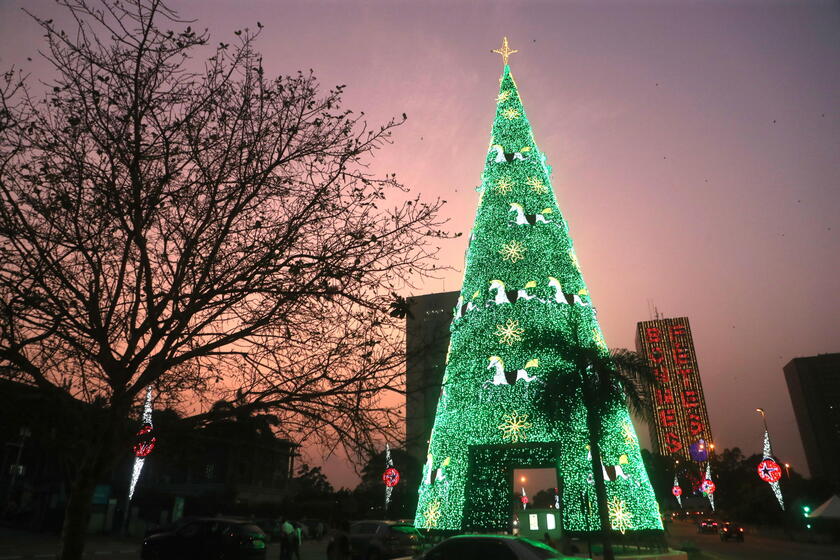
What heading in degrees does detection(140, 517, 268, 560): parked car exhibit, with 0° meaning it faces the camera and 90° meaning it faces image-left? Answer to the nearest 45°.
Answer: approximately 90°

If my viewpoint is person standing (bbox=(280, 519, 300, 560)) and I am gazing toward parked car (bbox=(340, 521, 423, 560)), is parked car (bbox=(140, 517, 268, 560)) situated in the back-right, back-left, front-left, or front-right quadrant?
back-right

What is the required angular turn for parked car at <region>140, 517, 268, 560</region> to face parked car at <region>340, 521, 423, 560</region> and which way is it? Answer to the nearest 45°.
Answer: approximately 180°

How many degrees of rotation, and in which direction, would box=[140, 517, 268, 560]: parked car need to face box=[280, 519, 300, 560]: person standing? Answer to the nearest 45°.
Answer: approximately 180°

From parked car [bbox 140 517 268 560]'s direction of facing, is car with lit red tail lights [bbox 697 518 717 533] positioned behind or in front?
behind

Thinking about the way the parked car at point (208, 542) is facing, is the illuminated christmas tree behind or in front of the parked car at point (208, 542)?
behind

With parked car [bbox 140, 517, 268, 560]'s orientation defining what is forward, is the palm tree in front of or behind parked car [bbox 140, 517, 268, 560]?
behind

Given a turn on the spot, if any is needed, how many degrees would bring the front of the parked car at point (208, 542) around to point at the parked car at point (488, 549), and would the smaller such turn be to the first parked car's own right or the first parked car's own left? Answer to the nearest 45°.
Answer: approximately 135° to the first parked car's own left
